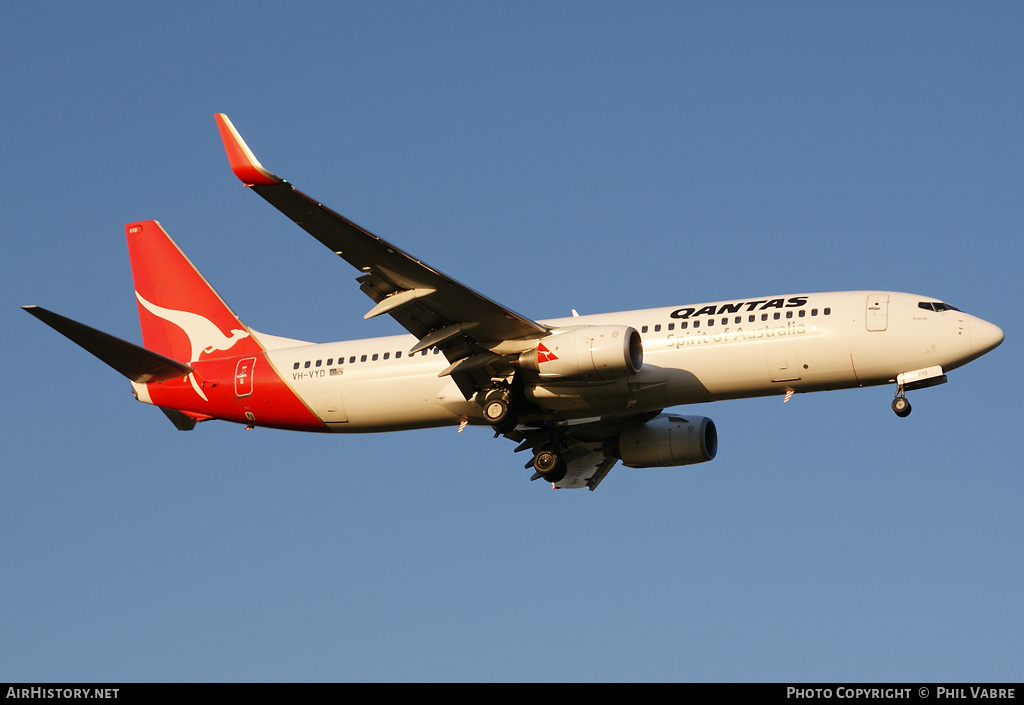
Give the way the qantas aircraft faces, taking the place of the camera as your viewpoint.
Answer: facing to the right of the viewer
